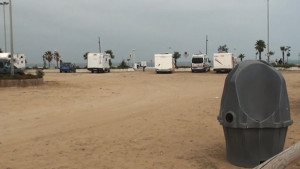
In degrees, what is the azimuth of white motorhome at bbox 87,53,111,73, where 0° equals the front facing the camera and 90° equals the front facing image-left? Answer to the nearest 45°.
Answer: approximately 225°

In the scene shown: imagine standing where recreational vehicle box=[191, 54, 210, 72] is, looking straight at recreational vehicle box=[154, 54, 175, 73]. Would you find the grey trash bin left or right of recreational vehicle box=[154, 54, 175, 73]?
left

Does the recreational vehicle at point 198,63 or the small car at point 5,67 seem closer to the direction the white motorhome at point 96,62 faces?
the recreational vehicle

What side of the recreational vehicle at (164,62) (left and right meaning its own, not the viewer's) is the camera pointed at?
back

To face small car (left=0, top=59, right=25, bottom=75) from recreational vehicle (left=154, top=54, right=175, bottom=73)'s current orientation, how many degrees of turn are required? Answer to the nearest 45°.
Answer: approximately 135° to its left

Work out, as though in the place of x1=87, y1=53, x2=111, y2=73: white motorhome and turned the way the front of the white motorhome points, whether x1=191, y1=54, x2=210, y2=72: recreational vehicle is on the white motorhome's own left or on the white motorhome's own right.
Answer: on the white motorhome's own right

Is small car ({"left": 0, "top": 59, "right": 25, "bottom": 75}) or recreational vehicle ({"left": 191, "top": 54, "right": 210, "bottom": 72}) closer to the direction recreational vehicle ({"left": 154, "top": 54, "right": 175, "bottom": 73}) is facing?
the recreational vehicle

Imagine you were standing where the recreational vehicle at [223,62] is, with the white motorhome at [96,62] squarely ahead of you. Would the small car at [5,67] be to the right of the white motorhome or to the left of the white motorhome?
left

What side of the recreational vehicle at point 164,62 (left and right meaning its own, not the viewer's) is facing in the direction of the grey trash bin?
back
